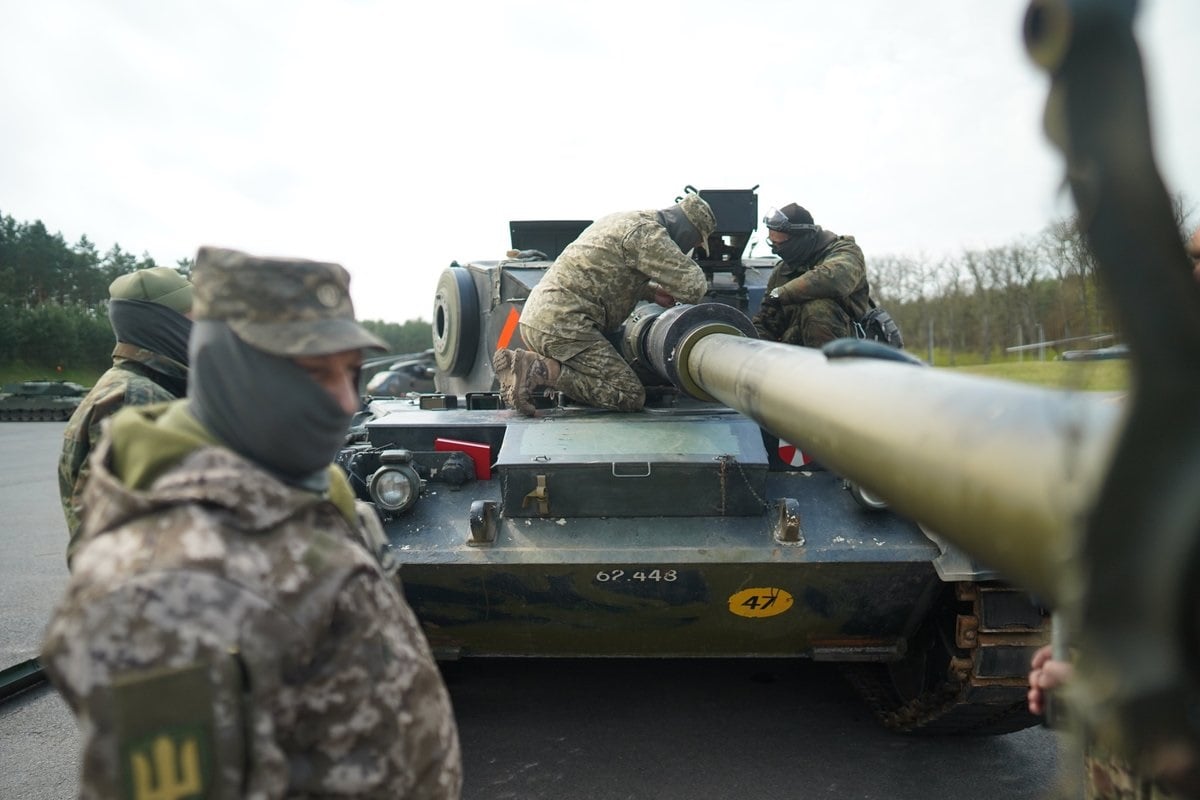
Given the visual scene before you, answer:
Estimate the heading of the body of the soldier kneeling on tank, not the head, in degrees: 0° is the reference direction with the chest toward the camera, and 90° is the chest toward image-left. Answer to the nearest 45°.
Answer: approximately 270°

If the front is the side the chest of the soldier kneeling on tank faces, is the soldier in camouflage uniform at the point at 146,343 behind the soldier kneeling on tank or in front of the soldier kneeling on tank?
behind

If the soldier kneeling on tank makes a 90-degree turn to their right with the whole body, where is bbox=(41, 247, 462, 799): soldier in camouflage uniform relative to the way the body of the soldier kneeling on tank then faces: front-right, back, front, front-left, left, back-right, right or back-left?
front

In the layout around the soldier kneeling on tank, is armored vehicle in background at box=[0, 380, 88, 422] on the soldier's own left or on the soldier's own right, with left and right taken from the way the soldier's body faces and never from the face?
on the soldier's own left

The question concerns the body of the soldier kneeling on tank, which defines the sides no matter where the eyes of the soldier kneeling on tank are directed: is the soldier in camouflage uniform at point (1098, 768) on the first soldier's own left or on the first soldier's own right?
on the first soldier's own right

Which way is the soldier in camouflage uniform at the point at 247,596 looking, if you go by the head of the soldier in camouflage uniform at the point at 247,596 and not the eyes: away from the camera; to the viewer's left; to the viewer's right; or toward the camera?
to the viewer's right

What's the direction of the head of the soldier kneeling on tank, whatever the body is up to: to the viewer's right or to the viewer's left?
to the viewer's right

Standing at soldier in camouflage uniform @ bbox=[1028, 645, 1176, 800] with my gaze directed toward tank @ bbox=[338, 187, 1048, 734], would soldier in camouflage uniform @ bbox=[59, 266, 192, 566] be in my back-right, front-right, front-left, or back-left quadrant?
front-left

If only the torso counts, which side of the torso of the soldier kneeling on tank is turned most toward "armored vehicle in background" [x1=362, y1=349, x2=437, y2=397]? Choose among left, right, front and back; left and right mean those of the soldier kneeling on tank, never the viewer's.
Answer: left
